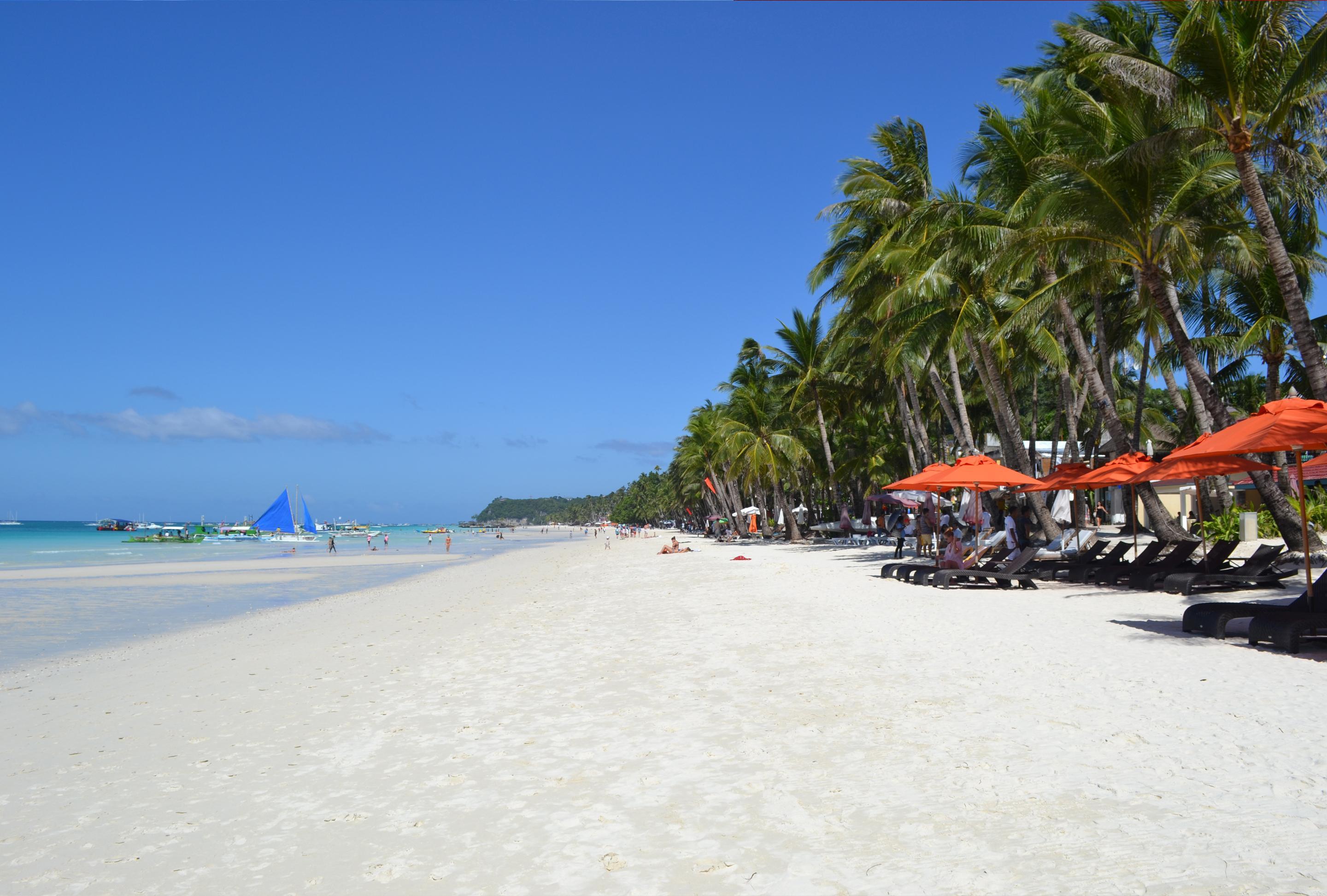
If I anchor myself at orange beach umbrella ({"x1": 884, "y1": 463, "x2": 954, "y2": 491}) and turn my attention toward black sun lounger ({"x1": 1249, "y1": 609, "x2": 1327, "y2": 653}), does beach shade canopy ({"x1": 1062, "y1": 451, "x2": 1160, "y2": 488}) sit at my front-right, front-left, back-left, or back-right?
front-left

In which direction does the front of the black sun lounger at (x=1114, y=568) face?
to the viewer's left

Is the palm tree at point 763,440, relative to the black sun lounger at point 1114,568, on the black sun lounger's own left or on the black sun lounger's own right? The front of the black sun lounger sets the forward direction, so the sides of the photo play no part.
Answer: on the black sun lounger's own right

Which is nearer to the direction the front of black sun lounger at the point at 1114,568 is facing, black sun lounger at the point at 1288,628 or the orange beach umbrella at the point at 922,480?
the orange beach umbrella

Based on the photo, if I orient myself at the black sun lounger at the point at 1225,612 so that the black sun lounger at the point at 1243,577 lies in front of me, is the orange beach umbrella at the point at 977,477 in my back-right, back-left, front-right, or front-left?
front-left

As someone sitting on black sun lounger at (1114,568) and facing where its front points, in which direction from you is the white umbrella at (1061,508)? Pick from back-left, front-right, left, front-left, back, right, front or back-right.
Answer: right

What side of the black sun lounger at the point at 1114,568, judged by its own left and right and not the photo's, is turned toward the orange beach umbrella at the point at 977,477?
front

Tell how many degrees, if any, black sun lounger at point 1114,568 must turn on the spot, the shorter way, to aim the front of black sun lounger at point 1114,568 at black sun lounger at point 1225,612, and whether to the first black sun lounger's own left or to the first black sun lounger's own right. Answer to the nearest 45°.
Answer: approximately 90° to the first black sun lounger's own left

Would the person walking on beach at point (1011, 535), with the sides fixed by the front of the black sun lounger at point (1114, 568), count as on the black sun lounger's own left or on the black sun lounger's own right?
on the black sun lounger's own right

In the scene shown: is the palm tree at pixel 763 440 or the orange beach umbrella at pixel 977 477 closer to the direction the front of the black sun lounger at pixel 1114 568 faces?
the orange beach umbrella

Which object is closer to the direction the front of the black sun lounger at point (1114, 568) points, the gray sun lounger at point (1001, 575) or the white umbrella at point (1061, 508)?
the gray sun lounger

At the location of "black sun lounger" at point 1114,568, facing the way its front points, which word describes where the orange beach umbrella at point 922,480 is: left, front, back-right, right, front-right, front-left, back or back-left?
front

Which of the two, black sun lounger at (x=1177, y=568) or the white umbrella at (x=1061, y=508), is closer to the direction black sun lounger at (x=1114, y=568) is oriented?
the white umbrella

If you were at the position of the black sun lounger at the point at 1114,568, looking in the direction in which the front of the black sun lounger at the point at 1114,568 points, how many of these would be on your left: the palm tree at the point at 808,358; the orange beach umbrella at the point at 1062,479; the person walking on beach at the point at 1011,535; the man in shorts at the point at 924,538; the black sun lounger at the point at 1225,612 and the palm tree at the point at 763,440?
1

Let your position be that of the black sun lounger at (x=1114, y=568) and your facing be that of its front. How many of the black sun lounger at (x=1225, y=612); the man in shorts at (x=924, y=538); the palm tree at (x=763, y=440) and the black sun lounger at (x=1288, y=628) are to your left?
2

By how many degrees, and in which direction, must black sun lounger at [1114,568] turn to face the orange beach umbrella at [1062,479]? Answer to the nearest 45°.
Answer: approximately 90° to its right
